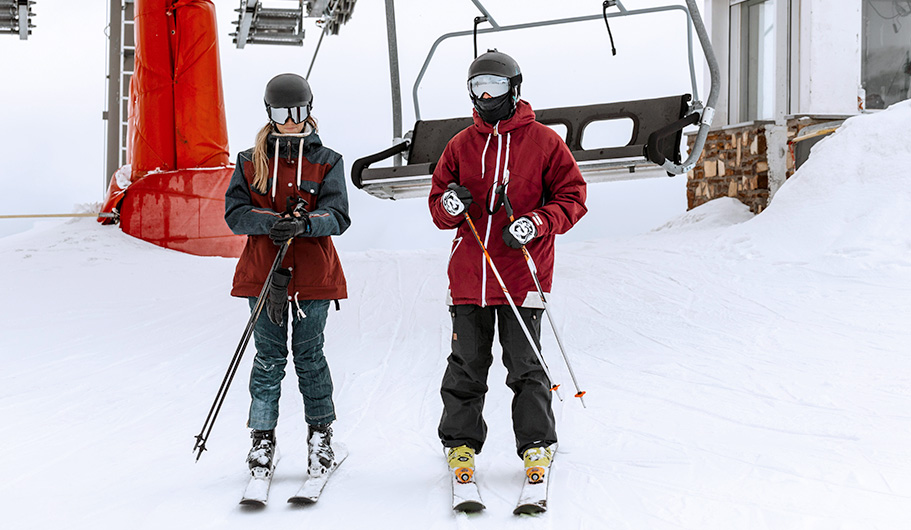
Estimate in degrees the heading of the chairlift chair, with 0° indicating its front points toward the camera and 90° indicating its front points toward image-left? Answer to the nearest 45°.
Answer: approximately 45°

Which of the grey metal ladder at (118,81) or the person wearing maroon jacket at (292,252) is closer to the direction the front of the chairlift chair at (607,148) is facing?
the person wearing maroon jacket

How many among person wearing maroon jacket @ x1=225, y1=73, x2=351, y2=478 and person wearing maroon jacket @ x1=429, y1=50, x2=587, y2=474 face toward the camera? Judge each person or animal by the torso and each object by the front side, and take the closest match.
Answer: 2

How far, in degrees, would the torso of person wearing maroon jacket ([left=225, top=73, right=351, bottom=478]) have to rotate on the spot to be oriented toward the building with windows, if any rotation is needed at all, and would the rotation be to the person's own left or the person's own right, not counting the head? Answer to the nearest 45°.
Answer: approximately 135° to the person's own left
